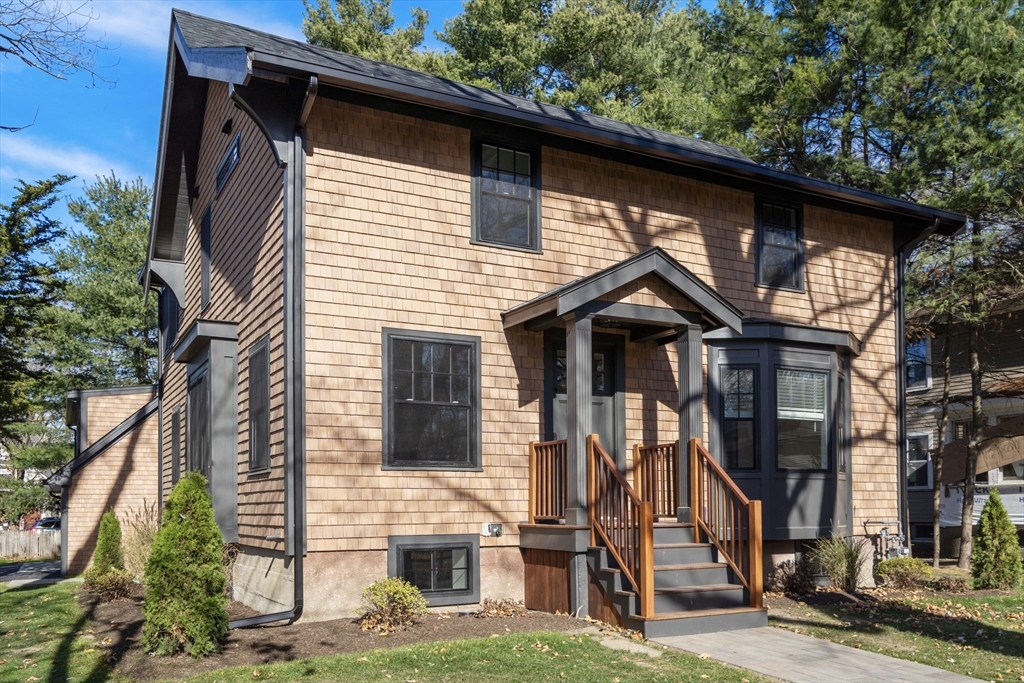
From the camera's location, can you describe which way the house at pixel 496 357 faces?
facing the viewer and to the right of the viewer

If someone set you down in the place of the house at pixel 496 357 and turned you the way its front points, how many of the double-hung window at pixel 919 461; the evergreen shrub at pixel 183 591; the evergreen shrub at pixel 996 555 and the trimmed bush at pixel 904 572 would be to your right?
1

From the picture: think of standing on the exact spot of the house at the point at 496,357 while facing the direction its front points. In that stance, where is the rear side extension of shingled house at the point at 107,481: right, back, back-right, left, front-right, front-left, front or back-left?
back

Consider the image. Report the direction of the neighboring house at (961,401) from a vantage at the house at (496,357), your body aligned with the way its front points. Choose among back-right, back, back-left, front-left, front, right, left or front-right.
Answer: left

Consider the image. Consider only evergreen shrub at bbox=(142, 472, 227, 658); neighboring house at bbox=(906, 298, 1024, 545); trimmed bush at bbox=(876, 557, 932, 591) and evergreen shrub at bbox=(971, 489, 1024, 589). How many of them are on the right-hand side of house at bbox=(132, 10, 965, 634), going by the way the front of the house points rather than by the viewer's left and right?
1

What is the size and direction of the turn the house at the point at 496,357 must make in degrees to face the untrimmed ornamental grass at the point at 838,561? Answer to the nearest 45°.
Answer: approximately 90° to its left

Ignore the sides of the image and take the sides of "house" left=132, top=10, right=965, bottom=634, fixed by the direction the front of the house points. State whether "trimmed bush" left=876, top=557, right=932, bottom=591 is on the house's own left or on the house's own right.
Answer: on the house's own left

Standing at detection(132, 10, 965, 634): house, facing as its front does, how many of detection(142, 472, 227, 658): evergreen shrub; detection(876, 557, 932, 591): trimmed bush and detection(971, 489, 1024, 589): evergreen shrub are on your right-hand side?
1

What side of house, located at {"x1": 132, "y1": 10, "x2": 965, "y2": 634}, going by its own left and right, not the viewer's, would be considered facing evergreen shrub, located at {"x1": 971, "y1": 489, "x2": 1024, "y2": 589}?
left

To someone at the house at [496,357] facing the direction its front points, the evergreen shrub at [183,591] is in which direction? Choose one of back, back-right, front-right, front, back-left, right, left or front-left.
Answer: right
